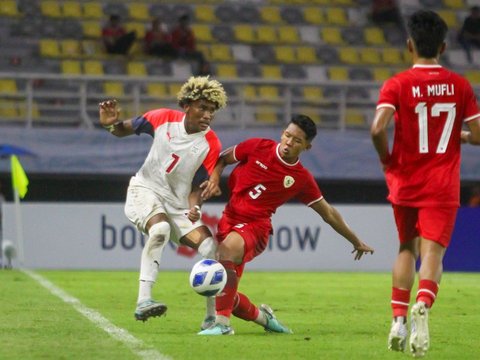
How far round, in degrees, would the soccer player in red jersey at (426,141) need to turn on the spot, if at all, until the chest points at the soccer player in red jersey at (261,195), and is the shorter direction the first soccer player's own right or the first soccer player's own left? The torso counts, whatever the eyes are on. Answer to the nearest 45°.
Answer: approximately 45° to the first soccer player's own left

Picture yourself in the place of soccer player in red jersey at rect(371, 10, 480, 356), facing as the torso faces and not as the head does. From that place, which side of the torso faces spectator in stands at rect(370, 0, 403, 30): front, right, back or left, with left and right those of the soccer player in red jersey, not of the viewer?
front

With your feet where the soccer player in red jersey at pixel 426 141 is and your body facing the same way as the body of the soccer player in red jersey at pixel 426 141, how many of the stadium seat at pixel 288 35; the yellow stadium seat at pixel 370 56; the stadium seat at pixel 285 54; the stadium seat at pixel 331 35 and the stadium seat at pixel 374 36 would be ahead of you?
5

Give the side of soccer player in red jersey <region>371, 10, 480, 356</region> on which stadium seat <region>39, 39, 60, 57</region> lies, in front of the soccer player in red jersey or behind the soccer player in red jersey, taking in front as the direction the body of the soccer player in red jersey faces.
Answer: in front

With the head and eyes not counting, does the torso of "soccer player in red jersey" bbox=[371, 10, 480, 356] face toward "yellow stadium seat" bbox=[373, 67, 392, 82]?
yes

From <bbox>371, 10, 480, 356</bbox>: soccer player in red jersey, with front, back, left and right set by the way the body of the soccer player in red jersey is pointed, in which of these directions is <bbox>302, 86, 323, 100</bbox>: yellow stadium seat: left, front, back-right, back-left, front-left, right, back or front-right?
front

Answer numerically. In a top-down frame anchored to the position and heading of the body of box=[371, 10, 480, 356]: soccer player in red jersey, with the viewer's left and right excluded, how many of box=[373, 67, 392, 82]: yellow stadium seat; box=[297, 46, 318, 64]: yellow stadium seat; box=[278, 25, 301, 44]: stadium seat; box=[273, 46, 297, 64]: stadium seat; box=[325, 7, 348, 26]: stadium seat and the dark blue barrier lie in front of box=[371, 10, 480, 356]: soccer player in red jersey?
6

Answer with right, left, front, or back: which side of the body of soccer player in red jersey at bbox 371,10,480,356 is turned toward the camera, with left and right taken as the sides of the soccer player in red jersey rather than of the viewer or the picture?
back

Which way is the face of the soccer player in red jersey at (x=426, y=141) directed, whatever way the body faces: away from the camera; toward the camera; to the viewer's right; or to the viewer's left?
away from the camera

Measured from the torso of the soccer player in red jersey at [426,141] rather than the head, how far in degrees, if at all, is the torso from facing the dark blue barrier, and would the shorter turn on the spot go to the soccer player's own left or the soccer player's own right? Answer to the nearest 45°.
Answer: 0° — they already face it

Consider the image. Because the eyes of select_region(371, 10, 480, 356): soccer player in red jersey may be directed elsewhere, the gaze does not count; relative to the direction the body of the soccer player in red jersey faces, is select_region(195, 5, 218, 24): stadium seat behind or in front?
in front

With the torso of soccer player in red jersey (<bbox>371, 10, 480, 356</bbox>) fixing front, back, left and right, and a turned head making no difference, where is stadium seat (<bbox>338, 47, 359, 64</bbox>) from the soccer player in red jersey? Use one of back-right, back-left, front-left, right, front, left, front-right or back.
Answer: front

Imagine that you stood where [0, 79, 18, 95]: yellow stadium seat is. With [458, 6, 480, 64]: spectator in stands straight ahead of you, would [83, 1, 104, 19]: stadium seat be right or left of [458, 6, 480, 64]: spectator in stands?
left

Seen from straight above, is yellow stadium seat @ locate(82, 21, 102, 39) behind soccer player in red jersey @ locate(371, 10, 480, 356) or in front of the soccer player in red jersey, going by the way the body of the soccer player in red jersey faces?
in front

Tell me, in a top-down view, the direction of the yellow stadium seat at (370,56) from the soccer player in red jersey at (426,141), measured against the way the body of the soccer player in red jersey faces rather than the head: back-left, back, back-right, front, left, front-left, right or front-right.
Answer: front

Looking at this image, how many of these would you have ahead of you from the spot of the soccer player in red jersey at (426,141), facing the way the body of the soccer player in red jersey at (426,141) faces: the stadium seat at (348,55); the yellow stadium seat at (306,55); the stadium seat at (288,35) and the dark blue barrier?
4

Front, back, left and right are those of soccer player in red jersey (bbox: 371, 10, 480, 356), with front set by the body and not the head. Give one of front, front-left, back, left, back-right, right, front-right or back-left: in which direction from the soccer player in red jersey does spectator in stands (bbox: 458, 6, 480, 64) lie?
front
